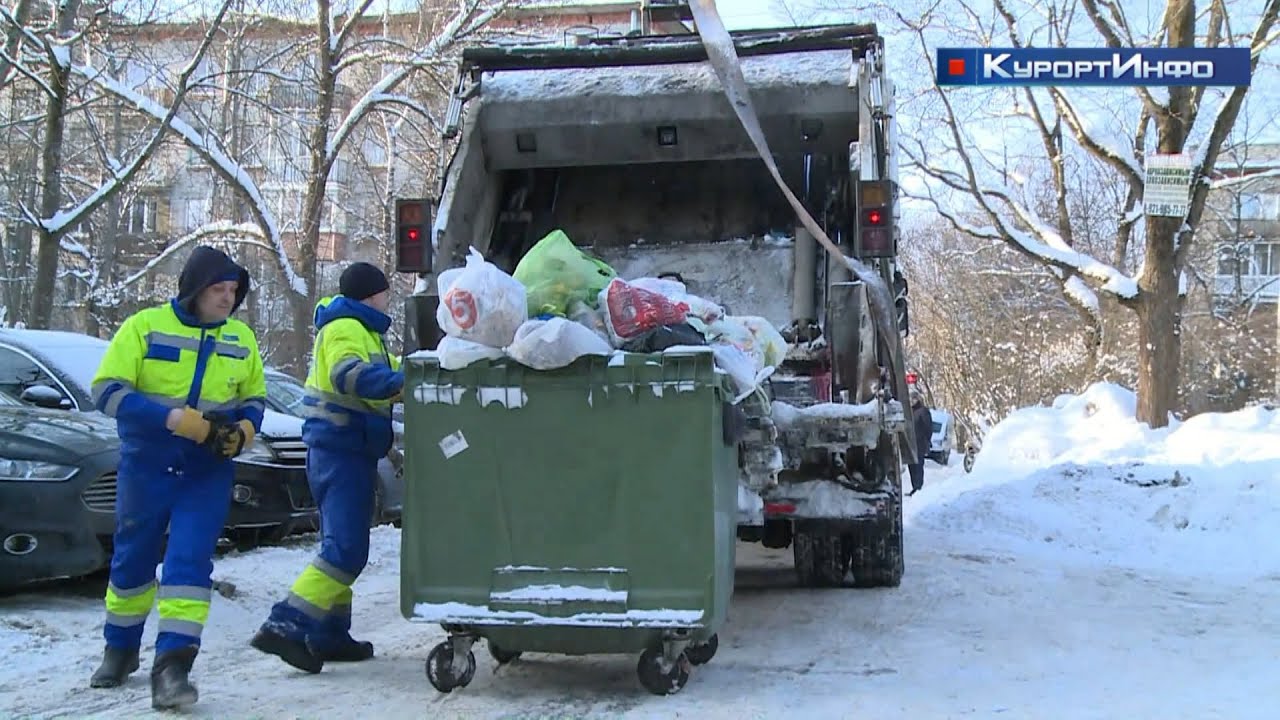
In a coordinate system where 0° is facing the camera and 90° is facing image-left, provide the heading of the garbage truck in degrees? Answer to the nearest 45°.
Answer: approximately 180°

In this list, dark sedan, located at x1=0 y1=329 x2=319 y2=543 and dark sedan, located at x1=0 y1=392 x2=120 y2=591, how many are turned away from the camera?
0

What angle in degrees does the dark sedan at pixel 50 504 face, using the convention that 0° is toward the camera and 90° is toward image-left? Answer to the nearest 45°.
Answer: approximately 315°

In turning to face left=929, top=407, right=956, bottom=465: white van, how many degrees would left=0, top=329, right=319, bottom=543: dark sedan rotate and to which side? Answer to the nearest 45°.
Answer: approximately 90° to its left

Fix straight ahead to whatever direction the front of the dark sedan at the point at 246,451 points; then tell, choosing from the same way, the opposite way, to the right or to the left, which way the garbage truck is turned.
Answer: to the left

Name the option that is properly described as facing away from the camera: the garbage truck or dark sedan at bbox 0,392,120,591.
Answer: the garbage truck

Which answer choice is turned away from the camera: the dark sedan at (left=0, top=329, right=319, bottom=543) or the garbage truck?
the garbage truck

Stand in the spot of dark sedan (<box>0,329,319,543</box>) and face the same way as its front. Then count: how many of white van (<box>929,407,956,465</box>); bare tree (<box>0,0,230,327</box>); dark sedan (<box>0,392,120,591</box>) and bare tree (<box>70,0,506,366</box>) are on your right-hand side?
1

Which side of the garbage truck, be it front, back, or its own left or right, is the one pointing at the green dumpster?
back

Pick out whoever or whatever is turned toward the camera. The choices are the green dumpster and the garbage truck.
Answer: the green dumpster

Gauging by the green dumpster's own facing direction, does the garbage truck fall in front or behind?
behind

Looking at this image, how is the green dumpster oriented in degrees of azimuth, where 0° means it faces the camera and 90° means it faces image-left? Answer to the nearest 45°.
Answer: approximately 0°

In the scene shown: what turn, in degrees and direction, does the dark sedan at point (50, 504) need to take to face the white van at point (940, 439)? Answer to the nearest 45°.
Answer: approximately 90° to its left

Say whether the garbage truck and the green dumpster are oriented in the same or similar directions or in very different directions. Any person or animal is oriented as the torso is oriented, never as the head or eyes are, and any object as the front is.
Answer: very different directions
